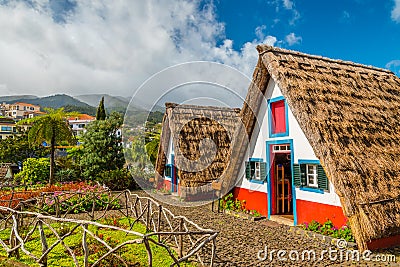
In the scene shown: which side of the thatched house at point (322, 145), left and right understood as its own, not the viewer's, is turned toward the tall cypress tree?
right

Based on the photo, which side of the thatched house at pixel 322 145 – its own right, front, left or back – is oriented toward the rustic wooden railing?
front

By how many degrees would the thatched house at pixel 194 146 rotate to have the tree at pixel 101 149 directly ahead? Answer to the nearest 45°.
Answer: approximately 90° to its right

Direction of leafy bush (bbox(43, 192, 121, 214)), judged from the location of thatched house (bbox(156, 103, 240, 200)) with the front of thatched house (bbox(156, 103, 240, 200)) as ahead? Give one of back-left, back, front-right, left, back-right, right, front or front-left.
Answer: front

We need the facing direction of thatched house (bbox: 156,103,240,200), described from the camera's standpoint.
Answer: facing the viewer and to the left of the viewer

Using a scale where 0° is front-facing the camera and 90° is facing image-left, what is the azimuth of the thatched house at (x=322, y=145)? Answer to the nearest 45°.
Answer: approximately 45°

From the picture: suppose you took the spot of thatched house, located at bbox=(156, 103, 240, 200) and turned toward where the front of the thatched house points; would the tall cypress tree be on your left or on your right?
on your right

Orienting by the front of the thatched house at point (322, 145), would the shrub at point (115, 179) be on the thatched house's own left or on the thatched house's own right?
on the thatched house's own right
